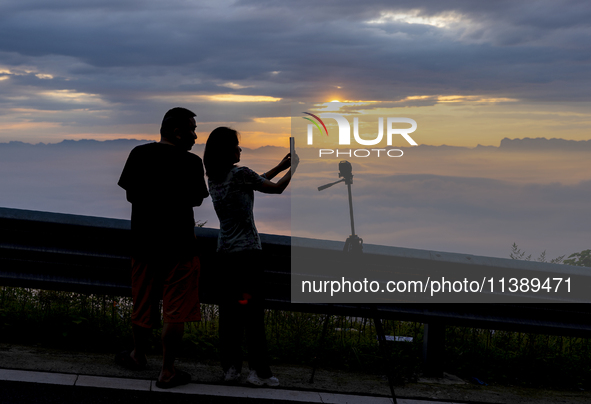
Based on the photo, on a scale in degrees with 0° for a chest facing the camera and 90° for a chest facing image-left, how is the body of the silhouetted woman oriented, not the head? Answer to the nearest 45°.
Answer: approximately 225°

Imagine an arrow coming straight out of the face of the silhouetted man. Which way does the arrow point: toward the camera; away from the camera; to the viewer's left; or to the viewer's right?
to the viewer's right

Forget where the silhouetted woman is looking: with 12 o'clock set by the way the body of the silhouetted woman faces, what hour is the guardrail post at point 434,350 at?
The guardrail post is roughly at 1 o'clock from the silhouetted woman.
